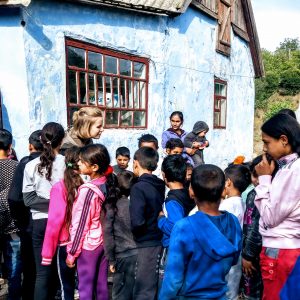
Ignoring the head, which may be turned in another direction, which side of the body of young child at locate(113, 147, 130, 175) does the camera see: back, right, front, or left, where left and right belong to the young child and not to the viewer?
front

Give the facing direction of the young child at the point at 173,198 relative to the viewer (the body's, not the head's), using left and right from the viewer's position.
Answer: facing away from the viewer and to the left of the viewer

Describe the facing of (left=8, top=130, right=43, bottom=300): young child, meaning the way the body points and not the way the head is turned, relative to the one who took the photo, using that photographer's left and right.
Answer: facing away from the viewer and to the right of the viewer

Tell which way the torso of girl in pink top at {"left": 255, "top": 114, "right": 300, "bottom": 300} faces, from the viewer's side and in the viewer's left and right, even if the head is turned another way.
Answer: facing to the left of the viewer

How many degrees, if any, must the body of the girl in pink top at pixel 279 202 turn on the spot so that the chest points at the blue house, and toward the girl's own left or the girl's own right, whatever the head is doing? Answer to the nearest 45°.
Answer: approximately 45° to the girl's own right

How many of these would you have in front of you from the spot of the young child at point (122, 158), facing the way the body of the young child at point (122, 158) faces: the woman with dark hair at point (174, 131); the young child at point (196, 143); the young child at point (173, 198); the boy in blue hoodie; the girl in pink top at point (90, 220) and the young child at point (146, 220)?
4

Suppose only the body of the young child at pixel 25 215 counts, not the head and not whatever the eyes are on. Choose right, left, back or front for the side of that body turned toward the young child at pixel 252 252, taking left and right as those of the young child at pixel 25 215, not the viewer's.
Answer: right

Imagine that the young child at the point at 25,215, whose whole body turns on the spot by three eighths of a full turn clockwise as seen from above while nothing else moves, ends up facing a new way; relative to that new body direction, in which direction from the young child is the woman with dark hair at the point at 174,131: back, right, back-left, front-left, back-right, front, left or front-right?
back-left

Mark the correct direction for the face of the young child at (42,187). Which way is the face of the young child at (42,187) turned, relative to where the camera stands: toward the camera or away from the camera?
away from the camera

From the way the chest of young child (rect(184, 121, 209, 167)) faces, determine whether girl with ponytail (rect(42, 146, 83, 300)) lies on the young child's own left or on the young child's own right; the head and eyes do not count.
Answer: on the young child's own right

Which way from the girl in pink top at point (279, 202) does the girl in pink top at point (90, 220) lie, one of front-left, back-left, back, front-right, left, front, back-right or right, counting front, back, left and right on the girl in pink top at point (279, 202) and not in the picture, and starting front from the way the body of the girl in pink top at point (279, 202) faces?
front

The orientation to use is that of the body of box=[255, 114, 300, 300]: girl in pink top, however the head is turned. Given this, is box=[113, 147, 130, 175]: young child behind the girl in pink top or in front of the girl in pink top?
in front
